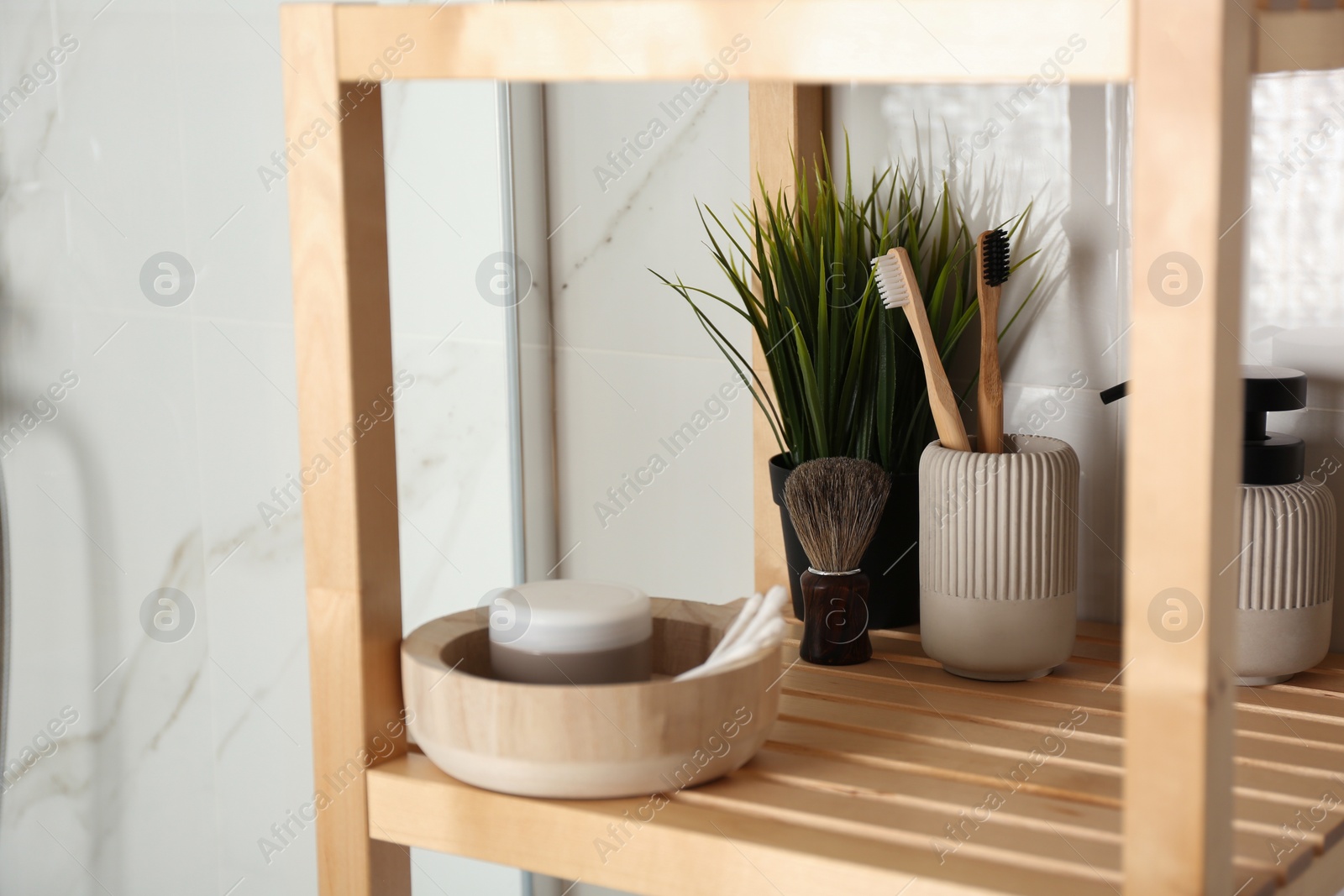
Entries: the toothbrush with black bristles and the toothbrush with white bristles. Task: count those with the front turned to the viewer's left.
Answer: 1

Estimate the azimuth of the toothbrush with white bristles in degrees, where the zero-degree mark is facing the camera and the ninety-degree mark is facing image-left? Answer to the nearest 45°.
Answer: approximately 90°

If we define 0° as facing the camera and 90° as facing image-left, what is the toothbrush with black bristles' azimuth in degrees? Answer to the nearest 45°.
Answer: approximately 315°

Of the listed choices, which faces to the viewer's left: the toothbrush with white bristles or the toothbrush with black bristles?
the toothbrush with white bristles

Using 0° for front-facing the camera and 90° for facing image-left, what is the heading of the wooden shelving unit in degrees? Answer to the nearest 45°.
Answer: approximately 45°
